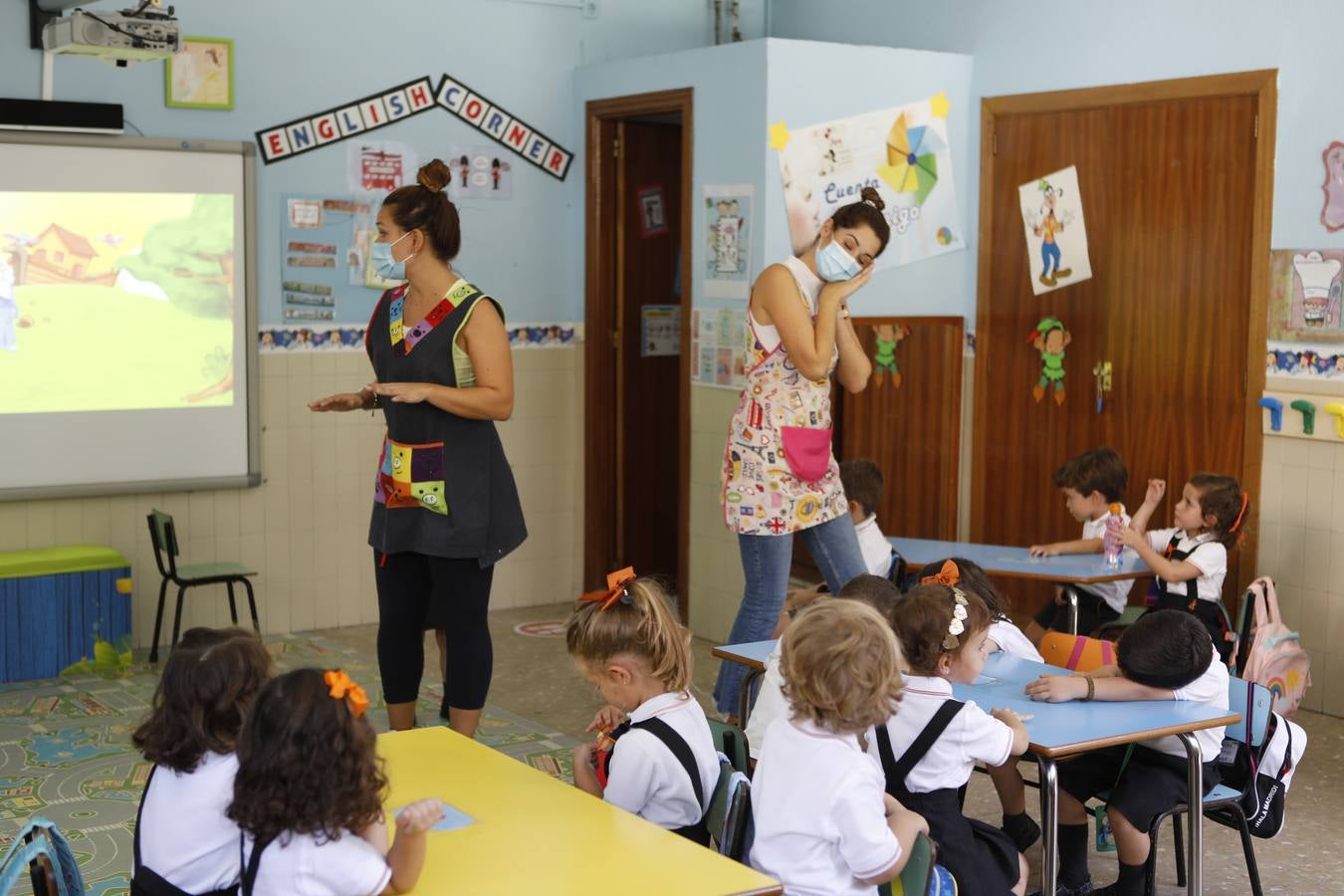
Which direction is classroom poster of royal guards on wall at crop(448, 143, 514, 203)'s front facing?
toward the camera

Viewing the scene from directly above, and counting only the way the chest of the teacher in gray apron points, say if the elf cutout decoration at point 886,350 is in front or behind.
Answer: behind

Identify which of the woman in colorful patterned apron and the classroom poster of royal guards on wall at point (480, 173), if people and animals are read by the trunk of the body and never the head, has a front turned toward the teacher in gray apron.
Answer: the classroom poster of royal guards on wall

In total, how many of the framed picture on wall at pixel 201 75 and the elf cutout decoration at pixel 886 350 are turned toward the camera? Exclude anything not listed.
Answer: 2

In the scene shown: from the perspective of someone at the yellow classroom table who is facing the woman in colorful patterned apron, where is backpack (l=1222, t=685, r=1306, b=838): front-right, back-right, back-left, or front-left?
front-right

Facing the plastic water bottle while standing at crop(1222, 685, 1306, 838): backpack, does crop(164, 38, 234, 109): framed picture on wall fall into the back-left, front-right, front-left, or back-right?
front-left

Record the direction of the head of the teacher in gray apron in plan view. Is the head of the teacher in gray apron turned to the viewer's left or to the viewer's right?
to the viewer's left

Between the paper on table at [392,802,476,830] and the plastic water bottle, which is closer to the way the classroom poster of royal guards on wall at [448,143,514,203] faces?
the paper on table

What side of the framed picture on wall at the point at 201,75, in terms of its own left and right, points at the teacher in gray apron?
front

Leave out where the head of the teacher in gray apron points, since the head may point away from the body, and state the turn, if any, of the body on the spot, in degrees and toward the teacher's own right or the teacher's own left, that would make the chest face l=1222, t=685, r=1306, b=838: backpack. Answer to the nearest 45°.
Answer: approximately 90° to the teacher's own left

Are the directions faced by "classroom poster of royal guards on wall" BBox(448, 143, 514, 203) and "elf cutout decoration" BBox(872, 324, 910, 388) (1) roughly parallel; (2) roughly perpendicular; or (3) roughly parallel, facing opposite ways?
roughly parallel

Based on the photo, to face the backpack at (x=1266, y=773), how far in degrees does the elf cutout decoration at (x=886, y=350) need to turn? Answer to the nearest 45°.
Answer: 0° — it already faces it

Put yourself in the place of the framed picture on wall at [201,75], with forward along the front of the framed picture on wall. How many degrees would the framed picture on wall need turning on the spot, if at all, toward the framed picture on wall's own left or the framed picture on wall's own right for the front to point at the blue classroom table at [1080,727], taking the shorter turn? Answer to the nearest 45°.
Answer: approximately 45° to the framed picture on wall's own left

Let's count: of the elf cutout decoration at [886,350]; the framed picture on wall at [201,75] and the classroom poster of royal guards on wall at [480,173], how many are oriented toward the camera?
3

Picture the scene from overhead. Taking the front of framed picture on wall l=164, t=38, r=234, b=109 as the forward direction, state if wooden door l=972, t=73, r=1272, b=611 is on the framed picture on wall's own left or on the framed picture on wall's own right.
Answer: on the framed picture on wall's own left

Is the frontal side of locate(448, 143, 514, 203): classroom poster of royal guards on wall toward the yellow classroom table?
yes

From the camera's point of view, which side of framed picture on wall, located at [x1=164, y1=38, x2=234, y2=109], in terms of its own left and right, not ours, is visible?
front
